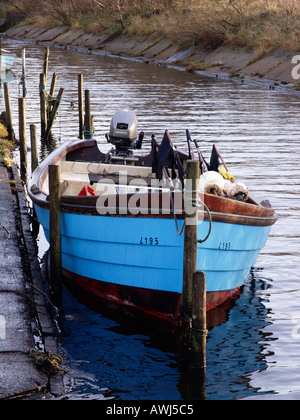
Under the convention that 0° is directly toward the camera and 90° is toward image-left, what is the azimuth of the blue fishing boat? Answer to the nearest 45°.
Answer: approximately 315°

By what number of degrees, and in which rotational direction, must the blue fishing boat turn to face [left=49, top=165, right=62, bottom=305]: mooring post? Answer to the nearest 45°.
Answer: approximately 135° to its right

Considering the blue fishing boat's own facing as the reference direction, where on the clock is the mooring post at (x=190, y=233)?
The mooring post is roughly at 1 o'clock from the blue fishing boat.

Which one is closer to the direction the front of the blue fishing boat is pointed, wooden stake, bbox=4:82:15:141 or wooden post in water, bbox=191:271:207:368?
the wooden post in water

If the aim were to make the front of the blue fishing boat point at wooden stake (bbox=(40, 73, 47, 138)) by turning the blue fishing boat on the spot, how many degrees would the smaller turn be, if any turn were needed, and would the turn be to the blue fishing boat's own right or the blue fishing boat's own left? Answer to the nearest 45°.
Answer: approximately 135° to the blue fishing boat's own left

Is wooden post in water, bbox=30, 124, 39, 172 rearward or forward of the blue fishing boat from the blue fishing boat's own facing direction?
rearward
